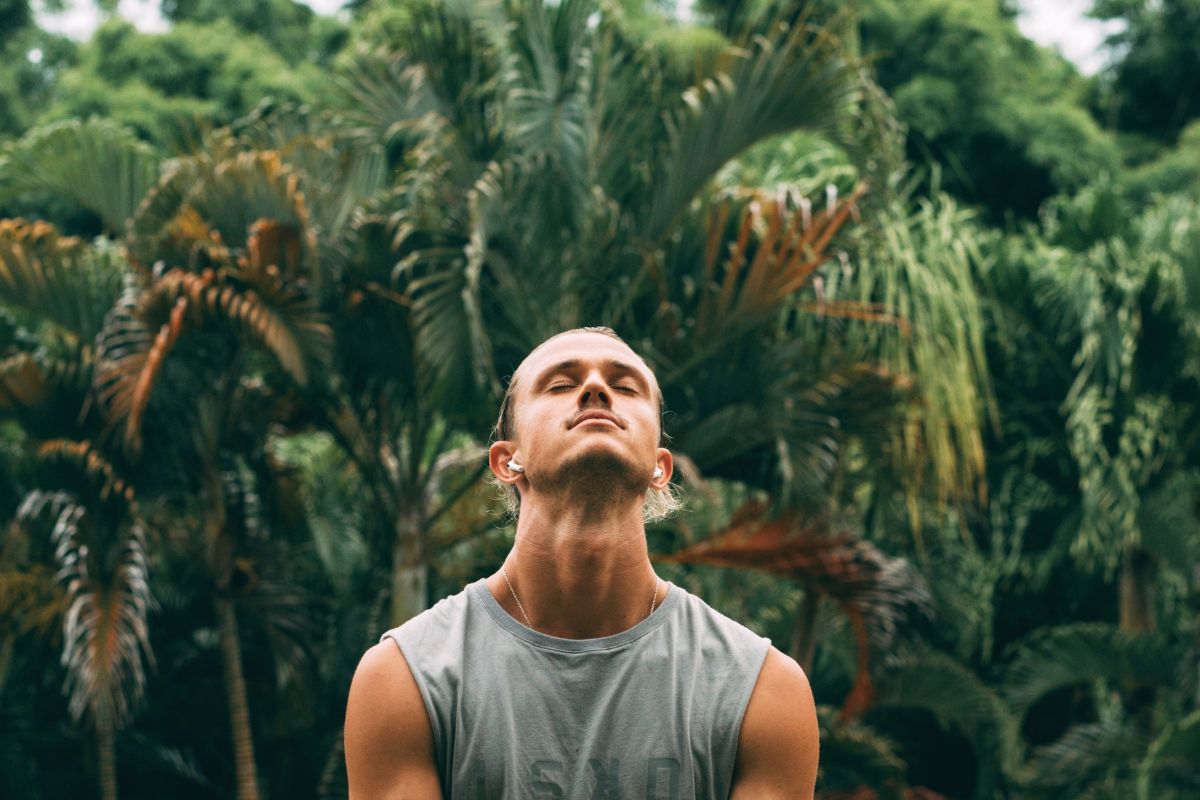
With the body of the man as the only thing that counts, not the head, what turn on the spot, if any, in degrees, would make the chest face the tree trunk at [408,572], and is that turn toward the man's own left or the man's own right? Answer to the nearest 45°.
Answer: approximately 180°

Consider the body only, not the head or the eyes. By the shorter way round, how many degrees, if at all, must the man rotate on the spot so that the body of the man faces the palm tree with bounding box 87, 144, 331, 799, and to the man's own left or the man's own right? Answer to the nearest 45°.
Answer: approximately 180°

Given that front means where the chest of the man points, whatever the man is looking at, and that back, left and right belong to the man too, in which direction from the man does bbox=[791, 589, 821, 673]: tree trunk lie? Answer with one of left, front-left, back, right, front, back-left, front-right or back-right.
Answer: back

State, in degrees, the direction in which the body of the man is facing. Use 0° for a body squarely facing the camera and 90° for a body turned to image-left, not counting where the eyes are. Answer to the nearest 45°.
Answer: approximately 0°

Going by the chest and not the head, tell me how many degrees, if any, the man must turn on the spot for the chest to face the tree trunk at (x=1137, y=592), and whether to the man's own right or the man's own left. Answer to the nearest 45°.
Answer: approximately 135° to the man's own left

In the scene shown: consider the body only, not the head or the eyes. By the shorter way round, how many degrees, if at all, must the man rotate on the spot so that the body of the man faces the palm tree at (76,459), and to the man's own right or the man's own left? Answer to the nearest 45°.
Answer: approximately 135° to the man's own right
